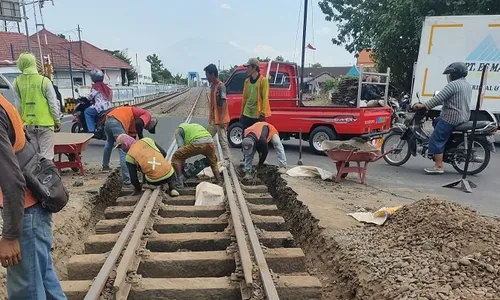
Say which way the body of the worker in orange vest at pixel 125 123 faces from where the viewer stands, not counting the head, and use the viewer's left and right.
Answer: facing to the right of the viewer

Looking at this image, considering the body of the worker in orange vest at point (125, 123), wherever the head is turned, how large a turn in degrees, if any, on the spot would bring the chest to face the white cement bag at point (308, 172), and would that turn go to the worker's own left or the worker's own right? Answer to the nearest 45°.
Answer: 0° — they already face it

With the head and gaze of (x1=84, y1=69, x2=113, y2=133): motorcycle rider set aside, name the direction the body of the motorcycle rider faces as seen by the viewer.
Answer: to the viewer's left

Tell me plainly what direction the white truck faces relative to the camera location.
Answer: facing to the right of the viewer

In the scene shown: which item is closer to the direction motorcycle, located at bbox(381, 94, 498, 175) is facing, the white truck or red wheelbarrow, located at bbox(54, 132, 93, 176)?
the red wheelbarrow

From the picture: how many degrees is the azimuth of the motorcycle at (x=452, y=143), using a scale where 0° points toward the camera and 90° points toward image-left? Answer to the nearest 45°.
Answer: approximately 90°

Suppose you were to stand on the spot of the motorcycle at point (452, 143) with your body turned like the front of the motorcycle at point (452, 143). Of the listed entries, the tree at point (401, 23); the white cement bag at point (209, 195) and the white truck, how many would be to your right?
2

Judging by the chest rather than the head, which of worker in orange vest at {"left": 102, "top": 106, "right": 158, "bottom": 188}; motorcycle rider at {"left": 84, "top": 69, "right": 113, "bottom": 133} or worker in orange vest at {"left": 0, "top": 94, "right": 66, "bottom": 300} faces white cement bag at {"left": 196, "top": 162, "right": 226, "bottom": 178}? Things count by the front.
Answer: worker in orange vest at {"left": 102, "top": 106, "right": 158, "bottom": 188}

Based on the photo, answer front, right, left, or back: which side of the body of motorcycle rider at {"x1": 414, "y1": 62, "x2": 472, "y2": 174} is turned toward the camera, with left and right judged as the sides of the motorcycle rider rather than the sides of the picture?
left
